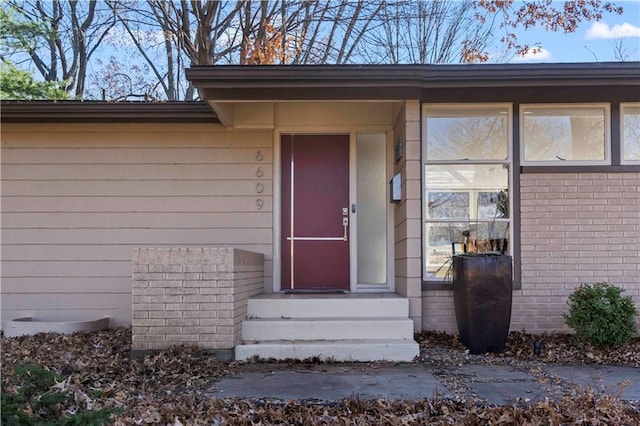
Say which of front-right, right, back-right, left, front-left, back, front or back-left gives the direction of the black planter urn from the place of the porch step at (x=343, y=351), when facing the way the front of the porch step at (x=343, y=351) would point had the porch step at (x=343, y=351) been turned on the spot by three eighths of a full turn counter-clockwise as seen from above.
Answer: front-right

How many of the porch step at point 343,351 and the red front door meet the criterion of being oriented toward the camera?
2

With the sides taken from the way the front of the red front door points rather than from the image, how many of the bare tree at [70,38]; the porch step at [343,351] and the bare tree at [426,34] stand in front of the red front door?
1

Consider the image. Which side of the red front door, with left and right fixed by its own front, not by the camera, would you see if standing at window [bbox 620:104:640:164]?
left

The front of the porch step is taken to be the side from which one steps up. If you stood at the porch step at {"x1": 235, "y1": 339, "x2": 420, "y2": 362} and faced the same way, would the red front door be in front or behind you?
behind

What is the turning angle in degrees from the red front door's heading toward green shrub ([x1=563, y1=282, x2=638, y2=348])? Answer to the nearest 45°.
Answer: approximately 45° to its left

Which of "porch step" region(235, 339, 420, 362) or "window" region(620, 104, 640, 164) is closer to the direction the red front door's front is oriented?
the porch step

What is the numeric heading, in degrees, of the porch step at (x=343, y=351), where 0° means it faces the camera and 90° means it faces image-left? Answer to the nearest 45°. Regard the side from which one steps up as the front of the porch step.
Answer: approximately 0°

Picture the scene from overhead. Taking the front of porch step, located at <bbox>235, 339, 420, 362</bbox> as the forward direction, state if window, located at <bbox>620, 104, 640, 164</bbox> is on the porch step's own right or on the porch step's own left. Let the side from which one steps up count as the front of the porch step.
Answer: on the porch step's own left

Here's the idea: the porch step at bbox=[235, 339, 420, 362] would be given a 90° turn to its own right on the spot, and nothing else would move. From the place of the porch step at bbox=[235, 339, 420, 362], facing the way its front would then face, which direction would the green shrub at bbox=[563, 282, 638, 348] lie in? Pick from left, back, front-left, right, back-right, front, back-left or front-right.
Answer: back

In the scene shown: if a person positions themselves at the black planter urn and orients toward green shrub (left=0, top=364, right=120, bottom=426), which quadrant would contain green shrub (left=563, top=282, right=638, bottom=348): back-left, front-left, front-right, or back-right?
back-left

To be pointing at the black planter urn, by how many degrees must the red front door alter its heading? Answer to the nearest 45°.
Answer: approximately 45° to its left
